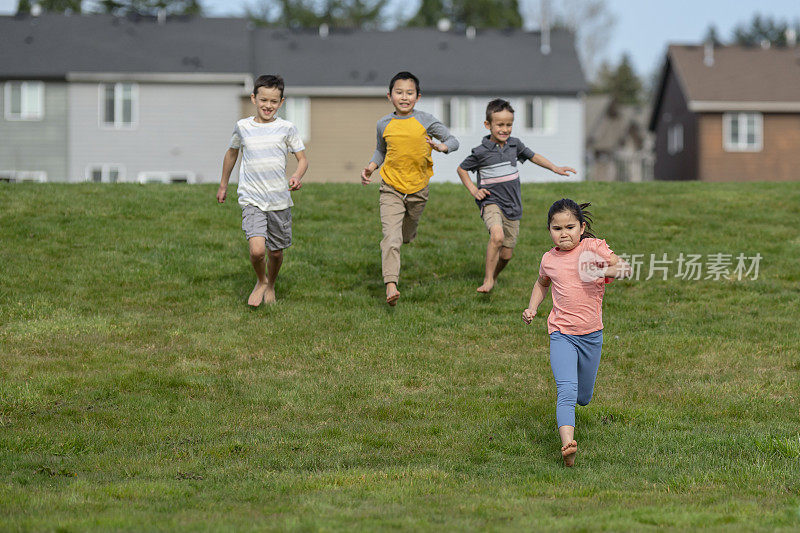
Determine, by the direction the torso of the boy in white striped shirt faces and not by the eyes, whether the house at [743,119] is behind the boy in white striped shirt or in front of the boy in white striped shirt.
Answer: behind

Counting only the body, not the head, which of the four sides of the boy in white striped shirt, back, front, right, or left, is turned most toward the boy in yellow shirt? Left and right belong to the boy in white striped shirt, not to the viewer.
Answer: left

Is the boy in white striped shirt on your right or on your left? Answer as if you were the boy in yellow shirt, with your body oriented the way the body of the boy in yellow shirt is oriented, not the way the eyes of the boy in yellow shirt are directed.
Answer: on your right

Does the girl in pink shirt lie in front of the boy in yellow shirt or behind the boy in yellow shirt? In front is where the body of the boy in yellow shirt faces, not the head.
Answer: in front

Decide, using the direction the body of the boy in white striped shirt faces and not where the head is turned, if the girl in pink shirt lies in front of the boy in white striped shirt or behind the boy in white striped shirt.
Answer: in front

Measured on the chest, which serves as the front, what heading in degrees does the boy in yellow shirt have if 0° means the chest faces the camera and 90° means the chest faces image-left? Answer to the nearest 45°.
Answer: approximately 0°

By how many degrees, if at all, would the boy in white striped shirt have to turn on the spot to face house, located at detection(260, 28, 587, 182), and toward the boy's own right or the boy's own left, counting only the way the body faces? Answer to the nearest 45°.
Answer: approximately 180°

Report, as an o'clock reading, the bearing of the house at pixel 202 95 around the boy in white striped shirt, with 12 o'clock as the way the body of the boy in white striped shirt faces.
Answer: The house is roughly at 6 o'clock from the boy in white striped shirt.

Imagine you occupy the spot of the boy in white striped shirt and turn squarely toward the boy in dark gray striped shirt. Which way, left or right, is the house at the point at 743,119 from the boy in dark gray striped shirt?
left

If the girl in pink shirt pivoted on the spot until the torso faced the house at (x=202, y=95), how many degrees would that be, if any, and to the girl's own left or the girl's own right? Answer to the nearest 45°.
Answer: approximately 135° to the girl's own right
